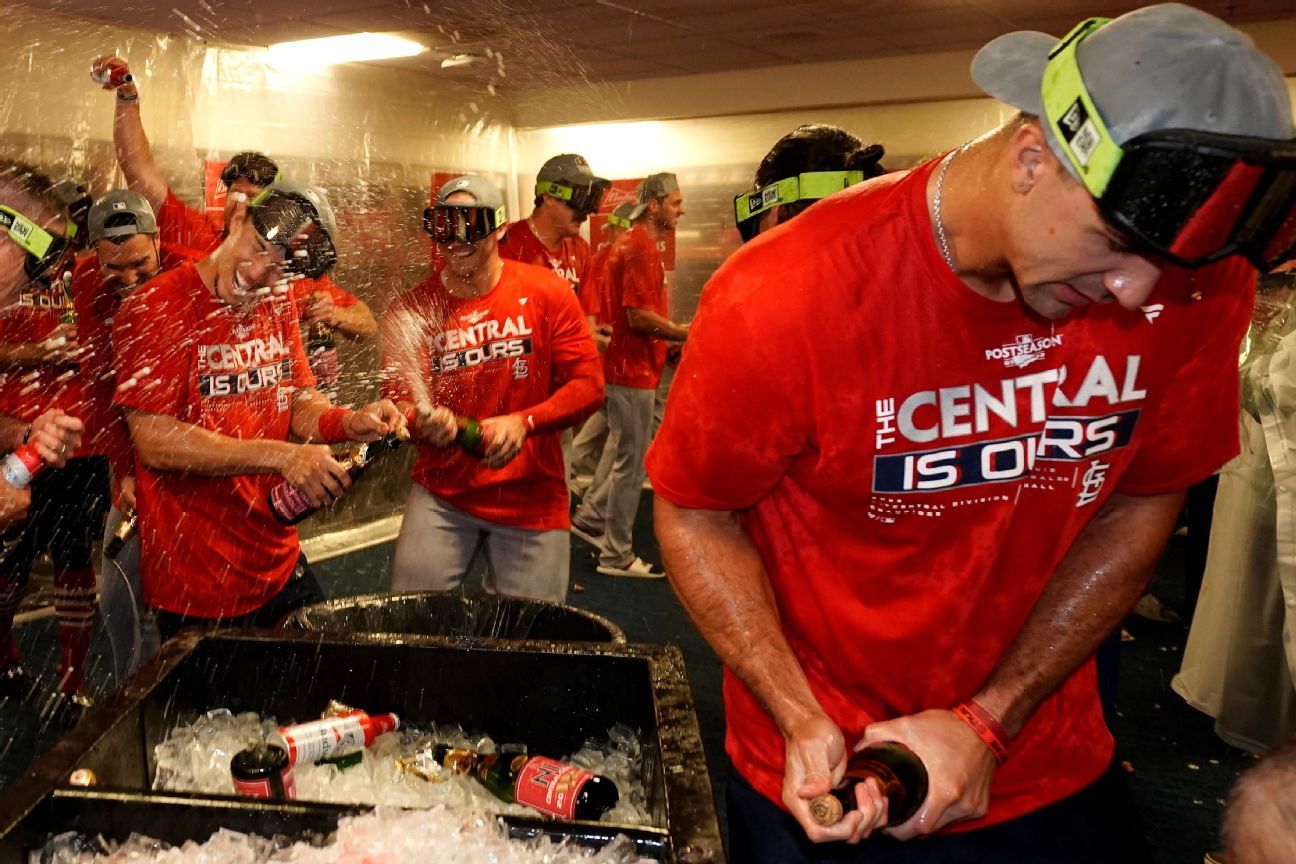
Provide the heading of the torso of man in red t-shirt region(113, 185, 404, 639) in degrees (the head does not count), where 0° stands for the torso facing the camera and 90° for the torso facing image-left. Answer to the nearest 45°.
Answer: approximately 315°

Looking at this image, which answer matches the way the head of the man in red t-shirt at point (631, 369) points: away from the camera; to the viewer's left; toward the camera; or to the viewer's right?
to the viewer's right

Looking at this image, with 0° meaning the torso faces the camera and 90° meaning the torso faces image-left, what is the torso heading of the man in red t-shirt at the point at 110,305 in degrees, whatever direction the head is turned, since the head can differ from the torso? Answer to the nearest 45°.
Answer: approximately 315°

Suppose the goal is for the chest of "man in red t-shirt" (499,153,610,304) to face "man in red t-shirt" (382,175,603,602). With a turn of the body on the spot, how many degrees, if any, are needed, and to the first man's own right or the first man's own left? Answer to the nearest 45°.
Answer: approximately 45° to the first man's own right

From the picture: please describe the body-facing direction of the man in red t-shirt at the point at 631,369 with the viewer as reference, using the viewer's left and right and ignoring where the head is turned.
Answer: facing to the right of the viewer

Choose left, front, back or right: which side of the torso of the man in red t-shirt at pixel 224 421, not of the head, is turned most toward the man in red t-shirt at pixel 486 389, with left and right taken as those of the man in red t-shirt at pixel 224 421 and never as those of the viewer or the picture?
left

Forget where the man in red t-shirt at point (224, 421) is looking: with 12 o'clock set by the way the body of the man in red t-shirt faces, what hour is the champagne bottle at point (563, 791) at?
The champagne bottle is roughly at 1 o'clock from the man in red t-shirt.

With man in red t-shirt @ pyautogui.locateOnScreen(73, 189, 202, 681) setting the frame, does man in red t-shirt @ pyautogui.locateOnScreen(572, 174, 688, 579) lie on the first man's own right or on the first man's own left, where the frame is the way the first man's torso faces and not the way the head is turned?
on the first man's own left
